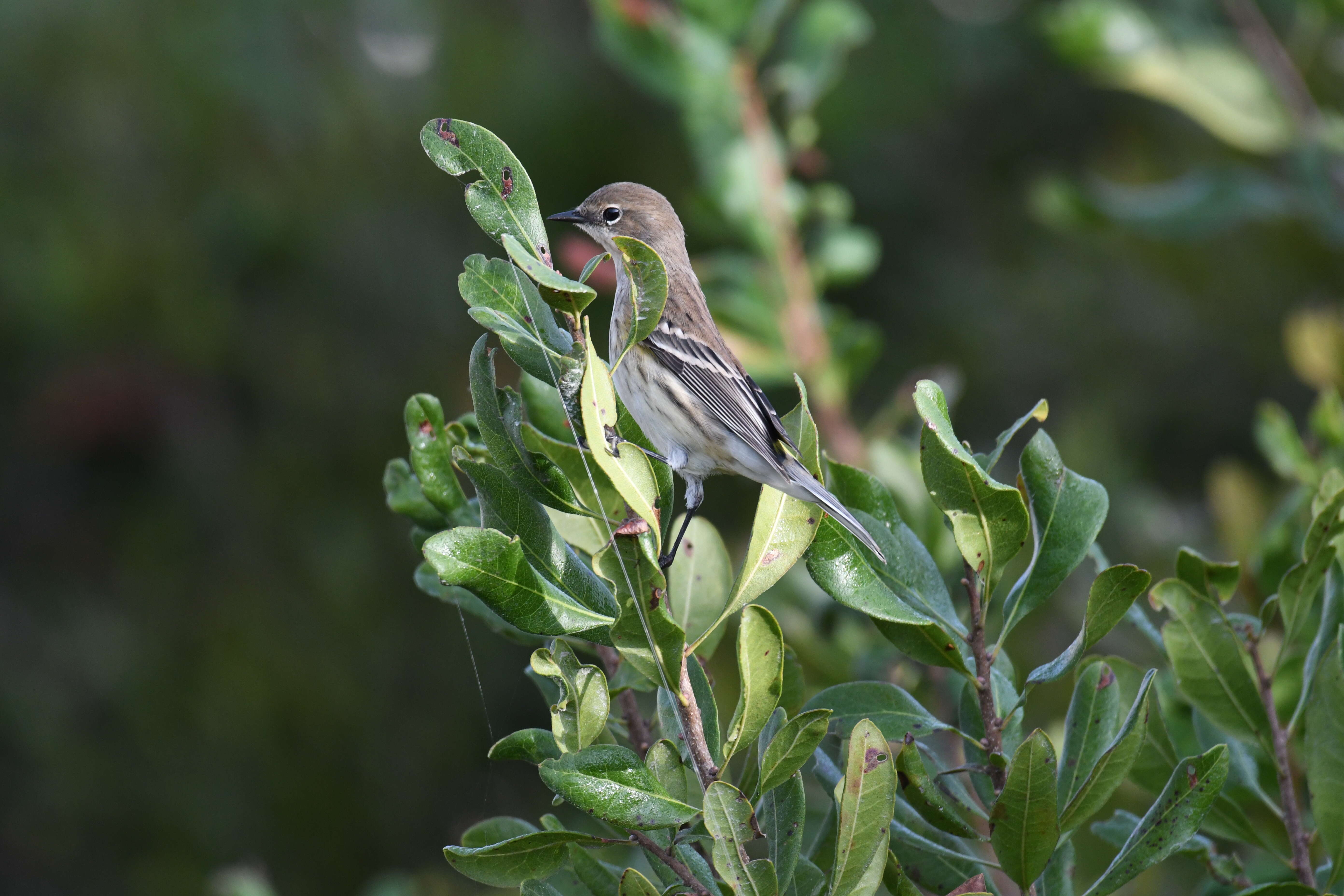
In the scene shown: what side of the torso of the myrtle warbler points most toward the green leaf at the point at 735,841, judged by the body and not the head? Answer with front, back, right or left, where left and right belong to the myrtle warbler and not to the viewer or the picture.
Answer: left

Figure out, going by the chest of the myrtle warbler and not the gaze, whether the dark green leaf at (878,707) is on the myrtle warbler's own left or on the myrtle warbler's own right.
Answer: on the myrtle warbler's own left

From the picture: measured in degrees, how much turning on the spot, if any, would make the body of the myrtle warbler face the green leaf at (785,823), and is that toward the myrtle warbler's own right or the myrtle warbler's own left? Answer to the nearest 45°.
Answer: approximately 90° to the myrtle warbler's own left

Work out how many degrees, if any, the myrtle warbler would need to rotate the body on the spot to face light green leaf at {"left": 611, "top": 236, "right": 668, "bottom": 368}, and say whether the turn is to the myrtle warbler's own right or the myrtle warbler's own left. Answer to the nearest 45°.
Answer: approximately 90° to the myrtle warbler's own left

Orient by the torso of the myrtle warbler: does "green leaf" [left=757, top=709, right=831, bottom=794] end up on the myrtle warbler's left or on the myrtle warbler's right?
on the myrtle warbler's left

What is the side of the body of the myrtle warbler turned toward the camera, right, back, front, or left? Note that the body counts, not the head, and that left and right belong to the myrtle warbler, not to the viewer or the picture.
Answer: left
